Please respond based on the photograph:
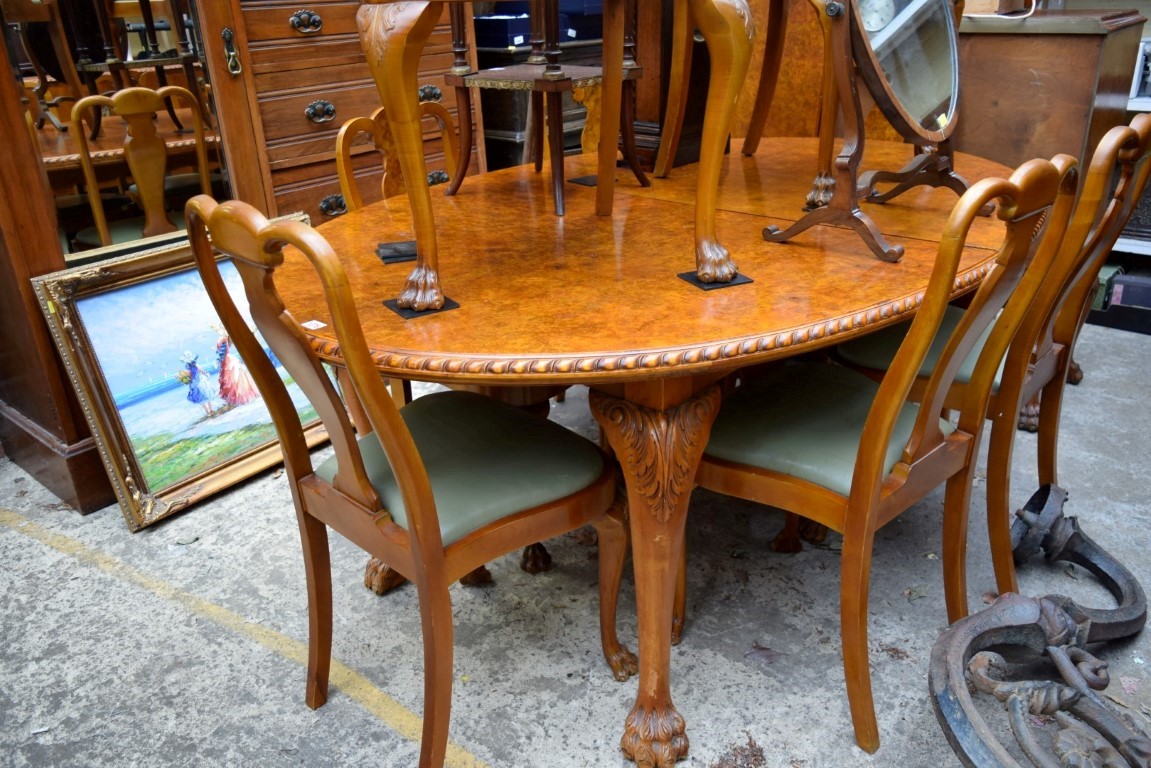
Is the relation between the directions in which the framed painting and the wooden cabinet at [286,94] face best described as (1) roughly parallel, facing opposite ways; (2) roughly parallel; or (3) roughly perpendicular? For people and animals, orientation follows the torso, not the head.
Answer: roughly parallel

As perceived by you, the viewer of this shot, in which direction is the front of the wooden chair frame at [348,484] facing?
facing away from the viewer and to the right of the viewer

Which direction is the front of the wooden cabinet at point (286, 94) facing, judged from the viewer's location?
facing the viewer and to the right of the viewer

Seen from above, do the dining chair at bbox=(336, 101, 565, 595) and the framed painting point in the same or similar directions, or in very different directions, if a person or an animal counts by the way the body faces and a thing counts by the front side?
same or similar directions

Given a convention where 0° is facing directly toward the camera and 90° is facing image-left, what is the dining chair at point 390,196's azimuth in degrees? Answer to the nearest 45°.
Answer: approximately 315°

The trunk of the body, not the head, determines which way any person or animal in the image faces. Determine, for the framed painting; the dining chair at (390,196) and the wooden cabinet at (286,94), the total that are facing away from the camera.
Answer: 0

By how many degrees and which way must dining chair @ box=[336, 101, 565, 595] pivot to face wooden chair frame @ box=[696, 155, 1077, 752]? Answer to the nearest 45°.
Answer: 0° — it already faces it

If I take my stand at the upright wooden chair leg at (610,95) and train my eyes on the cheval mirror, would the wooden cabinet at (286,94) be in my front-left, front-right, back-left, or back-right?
back-left

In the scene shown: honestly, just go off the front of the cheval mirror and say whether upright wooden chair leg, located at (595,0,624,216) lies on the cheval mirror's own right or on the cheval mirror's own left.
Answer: on the cheval mirror's own right

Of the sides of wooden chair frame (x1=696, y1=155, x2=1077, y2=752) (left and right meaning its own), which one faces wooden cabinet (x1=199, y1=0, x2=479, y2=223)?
front

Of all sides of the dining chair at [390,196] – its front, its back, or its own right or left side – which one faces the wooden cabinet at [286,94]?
back
